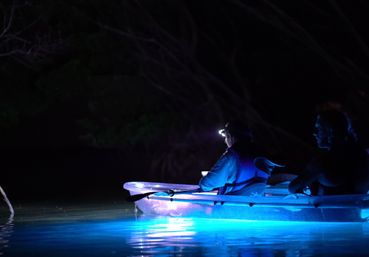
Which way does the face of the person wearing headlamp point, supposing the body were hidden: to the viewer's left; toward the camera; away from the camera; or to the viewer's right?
to the viewer's left

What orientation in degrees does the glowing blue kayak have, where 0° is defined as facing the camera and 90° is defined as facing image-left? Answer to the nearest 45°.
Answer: approximately 90°
